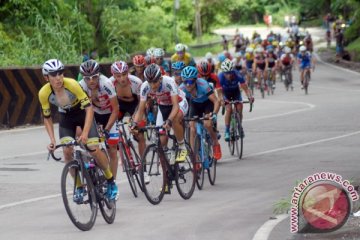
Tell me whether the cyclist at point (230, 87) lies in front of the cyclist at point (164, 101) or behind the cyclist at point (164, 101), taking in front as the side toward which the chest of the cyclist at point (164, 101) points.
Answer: behind

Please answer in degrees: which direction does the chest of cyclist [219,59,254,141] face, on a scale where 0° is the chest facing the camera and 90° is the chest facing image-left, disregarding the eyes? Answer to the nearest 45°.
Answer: approximately 0°

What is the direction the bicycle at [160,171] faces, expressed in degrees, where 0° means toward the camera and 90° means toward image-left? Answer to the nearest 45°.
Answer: approximately 45°

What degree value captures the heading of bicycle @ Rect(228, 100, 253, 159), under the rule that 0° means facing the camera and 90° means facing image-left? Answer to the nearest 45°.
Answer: approximately 0°

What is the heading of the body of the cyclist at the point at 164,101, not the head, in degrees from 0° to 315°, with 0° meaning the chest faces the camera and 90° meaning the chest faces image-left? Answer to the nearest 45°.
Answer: approximately 45°

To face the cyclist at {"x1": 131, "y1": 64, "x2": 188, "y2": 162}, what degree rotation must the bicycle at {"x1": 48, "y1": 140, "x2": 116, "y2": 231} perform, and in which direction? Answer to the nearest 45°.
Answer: approximately 180°

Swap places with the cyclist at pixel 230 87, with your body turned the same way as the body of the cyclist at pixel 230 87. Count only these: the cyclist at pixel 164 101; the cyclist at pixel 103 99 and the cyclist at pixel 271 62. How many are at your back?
1
